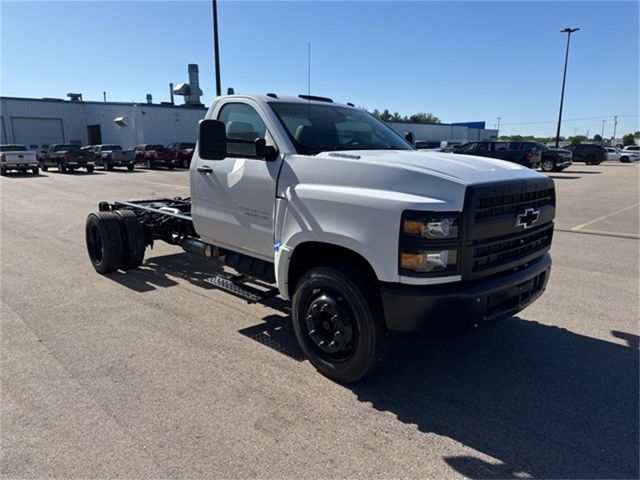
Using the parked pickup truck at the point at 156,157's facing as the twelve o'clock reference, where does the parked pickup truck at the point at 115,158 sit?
The parked pickup truck at the point at 115,158 is roughly at 9 o'clock from the parked pickup truck at the point at 156,157.

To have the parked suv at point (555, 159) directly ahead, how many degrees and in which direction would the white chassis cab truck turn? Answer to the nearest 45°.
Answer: approximately 90° to its left

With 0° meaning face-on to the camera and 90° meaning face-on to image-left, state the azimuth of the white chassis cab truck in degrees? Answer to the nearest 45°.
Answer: approximately 315°

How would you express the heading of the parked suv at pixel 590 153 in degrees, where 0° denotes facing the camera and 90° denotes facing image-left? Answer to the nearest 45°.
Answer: approximately 45°

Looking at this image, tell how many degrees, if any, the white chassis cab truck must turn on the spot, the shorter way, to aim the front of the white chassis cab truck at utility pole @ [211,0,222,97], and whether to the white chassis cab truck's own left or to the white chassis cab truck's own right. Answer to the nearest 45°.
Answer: approximately 135° to the white chassis cab truck's own left

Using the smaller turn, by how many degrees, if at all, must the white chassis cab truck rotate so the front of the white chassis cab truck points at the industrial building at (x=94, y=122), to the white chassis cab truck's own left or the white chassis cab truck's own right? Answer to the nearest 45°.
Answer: approximately 180°

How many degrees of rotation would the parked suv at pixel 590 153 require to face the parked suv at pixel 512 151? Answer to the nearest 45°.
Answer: approximately 45° to its left
